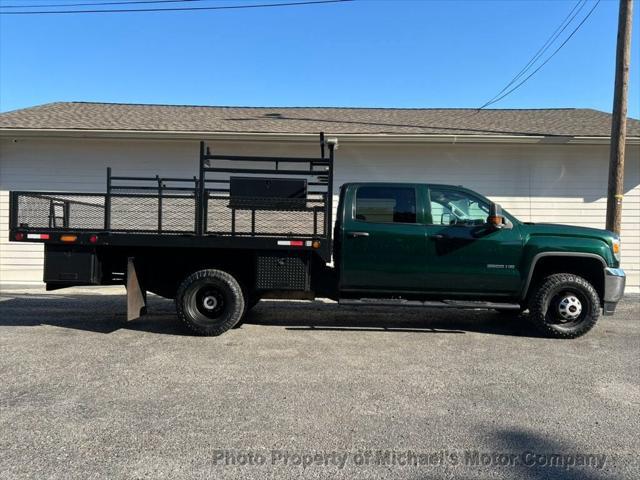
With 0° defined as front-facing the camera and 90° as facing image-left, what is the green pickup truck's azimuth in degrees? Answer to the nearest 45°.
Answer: approximately 270°

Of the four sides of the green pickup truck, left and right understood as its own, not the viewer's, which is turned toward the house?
left

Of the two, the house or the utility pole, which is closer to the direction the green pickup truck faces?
the utility pole
